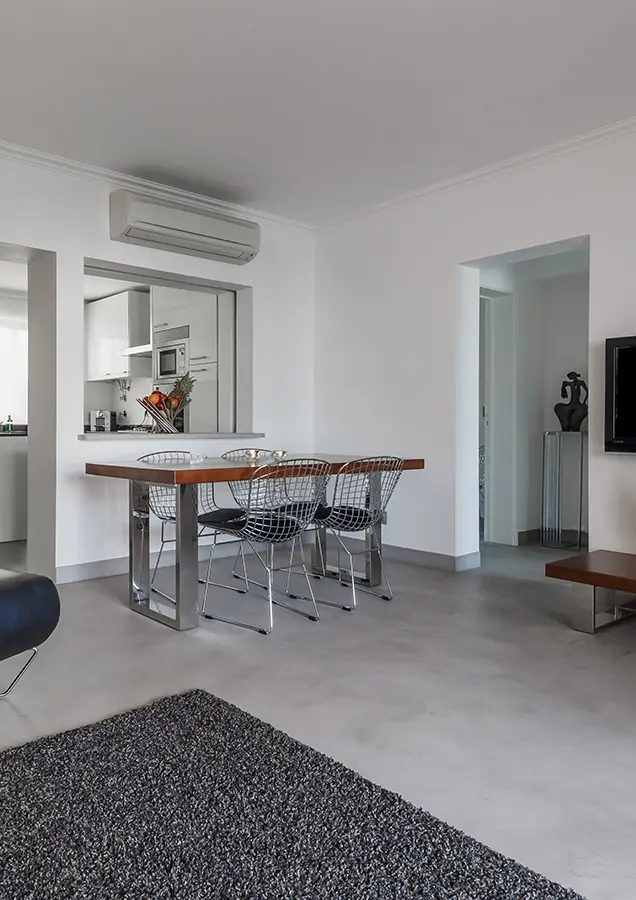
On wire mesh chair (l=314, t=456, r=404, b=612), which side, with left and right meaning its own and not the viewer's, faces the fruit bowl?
front

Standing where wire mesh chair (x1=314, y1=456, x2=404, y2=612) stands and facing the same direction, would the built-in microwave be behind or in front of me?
in front

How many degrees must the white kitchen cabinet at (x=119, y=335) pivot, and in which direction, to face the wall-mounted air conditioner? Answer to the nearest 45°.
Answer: approximately 45° to its left

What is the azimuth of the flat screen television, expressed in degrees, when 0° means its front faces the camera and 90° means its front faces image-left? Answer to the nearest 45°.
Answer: approximately 45°

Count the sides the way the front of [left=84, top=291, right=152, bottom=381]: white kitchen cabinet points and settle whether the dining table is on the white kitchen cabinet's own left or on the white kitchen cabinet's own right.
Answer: on the white kitchen cabinet's own left

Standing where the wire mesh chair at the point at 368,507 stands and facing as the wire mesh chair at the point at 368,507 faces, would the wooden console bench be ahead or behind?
behind

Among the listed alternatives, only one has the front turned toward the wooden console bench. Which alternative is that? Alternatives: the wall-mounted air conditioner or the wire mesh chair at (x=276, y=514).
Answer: the wall-mounted air conditioner

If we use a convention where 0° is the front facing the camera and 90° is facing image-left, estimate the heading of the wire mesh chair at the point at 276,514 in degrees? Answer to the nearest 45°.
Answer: approximately 135°

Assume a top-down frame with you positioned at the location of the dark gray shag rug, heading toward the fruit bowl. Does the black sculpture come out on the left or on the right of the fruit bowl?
right

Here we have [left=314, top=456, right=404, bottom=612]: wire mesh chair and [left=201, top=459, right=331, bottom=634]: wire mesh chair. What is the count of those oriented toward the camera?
0

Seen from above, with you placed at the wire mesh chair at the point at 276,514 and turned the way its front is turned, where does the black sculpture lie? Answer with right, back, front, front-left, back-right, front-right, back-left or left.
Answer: right

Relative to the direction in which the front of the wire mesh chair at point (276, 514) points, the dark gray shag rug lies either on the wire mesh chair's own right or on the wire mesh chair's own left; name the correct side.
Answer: on the wire mesh chair's own left

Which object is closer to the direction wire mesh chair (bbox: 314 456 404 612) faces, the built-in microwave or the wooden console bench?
the built-in microwave
